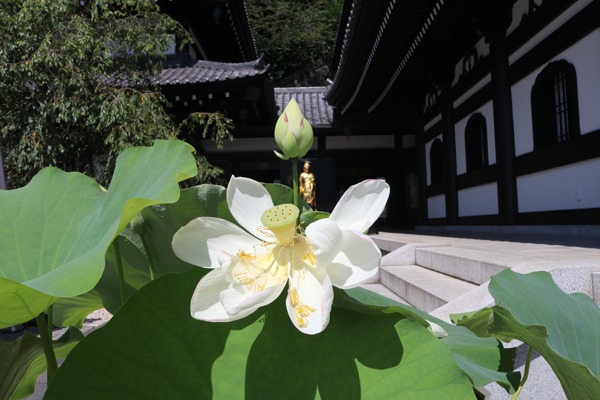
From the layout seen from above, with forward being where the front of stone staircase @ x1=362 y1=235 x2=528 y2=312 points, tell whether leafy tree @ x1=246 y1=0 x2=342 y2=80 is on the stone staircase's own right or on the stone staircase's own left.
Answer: on the stone staircase's own right

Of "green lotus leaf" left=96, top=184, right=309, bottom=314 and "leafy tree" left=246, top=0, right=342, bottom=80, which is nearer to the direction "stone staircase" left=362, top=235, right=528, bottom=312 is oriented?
the green lotus leaf

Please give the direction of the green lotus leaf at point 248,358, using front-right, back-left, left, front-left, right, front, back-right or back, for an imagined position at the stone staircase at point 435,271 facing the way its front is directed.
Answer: front-left

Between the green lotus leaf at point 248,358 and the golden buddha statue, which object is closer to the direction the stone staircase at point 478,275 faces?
the green lotus leaf

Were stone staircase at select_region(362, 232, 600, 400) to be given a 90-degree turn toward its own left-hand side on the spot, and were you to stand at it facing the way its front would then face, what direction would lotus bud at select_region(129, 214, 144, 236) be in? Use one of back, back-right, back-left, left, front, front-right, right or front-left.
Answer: front-right

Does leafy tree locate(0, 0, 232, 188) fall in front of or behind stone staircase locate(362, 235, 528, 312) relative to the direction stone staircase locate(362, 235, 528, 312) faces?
in front

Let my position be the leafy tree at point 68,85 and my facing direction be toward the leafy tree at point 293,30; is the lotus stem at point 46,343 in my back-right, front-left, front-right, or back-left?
back-right

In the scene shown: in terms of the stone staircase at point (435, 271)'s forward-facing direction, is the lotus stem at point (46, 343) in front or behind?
in front

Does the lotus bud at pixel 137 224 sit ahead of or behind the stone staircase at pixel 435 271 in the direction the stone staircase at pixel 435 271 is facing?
ahead

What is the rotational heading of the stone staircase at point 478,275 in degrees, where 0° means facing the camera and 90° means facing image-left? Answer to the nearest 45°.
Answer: approximately 45°

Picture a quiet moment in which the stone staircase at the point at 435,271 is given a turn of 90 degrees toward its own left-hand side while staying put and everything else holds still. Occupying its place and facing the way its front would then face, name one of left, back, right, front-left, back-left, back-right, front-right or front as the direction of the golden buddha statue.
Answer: back

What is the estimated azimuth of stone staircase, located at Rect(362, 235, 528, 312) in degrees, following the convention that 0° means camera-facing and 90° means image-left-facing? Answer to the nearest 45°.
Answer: approximately 45°

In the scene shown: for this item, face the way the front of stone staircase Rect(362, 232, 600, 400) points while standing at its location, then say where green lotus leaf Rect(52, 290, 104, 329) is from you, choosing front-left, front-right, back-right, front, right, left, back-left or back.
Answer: front-left
